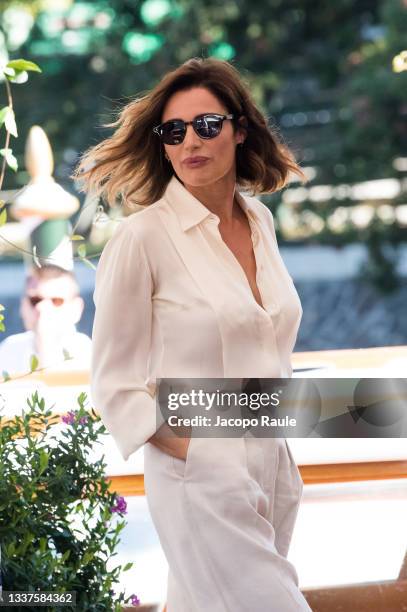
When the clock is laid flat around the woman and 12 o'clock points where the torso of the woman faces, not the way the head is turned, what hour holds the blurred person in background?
The blurred person in background is roughly at 7 o'clock from the woman.

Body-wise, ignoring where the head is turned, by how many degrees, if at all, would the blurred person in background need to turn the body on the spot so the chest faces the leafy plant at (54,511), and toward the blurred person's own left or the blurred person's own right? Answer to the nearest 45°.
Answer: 0° — they already face it

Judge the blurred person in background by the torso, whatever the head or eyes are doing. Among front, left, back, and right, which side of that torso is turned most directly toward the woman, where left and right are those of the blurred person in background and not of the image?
front

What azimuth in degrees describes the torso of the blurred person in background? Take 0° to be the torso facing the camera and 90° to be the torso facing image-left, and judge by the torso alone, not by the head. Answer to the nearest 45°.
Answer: approximately 0°

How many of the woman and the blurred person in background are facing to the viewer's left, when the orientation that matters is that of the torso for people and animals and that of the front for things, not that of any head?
0
